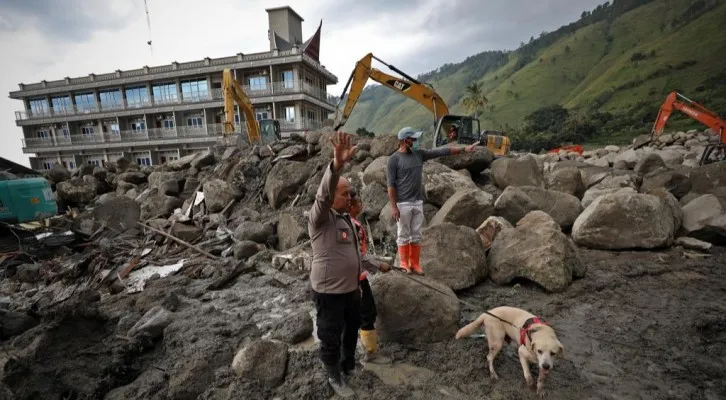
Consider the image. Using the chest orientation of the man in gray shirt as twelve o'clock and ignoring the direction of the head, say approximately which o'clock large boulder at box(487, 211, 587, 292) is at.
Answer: The large boulder is roughly at 10 o'clock from the man in gray shirt.

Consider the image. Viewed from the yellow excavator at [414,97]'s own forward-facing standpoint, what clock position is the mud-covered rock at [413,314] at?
The mud-covered rock is roughly at 9 o'clock from the yellow excavator.

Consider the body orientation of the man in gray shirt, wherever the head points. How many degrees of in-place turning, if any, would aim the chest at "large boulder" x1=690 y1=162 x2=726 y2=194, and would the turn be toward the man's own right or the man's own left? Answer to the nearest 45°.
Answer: approximately 90° to the man's own left

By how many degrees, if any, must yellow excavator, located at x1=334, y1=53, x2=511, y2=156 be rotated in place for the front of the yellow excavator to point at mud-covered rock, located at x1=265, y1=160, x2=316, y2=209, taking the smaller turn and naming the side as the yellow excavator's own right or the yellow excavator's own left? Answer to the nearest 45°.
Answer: approximately 45° to the yellow excavator's own left

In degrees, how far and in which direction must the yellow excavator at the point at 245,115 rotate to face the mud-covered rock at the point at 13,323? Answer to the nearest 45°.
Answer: approximately 45° to its left

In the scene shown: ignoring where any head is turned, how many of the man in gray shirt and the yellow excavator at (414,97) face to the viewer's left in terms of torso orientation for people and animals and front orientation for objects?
1

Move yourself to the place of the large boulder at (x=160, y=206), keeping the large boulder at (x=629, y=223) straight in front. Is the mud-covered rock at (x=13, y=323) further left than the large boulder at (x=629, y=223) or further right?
right

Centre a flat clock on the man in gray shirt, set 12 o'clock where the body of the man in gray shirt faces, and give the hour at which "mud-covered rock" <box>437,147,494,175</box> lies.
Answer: The mud-covered rock is roughly at 8 o'clock from the man in gray shirt.

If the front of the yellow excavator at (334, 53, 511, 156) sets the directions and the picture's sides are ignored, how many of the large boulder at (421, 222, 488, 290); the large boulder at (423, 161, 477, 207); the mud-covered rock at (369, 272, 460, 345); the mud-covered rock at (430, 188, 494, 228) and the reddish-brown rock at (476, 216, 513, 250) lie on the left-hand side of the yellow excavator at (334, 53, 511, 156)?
5

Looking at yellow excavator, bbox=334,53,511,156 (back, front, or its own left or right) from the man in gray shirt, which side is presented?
left

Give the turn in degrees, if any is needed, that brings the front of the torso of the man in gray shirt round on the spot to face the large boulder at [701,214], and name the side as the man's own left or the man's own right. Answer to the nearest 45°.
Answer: approximately 90° to the man's own left

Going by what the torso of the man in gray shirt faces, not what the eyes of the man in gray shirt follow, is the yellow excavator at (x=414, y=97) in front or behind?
behind

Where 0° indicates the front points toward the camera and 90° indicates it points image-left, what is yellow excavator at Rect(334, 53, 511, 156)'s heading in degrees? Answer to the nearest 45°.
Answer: approximately 90°

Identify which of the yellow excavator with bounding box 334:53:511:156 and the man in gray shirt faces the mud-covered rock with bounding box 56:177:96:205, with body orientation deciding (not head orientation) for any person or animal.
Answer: the yellow excavator

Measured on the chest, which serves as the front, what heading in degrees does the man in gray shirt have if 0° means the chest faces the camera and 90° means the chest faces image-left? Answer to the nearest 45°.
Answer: approximately 315°

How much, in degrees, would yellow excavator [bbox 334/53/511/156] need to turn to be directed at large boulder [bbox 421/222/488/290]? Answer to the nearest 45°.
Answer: approximately 90° to its left

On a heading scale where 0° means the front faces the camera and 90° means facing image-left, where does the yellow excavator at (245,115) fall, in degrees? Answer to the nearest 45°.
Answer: approximately 45°
